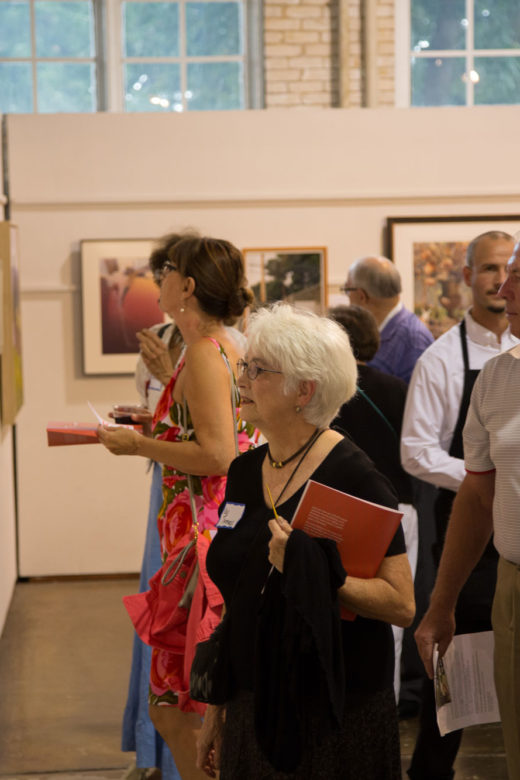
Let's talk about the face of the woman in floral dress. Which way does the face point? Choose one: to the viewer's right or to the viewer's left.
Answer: to the viewer's left

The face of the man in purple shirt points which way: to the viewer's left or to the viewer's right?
to the viewer's left

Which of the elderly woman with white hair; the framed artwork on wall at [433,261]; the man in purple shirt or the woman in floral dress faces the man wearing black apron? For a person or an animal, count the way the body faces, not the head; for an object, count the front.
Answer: the framed artwork on wall

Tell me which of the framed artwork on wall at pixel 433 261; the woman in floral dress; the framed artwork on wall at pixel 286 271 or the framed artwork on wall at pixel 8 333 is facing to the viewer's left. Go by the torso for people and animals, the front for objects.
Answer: the woman in floral dress

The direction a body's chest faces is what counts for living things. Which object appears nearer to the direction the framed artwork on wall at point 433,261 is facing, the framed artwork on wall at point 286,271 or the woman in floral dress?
the woman in floral dress

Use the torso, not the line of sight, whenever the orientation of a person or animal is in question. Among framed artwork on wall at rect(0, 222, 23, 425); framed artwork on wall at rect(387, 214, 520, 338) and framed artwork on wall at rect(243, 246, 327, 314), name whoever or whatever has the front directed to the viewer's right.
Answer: framed artwork on wall at rect(0, 222, 23, 425)

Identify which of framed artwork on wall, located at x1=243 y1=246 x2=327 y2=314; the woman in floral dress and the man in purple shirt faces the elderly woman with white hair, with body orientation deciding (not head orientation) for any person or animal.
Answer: the framed artwork on wall

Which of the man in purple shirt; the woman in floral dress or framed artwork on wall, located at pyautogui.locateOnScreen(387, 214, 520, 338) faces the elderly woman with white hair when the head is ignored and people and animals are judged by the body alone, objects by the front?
the framed artwork on wall

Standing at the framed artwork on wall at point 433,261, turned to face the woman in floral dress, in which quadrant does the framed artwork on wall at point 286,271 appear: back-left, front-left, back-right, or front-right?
front-right

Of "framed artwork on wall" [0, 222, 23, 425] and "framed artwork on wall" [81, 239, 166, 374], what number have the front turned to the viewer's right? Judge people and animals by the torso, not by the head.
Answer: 1

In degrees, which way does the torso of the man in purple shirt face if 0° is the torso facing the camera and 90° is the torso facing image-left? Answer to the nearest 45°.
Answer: approximately 135°

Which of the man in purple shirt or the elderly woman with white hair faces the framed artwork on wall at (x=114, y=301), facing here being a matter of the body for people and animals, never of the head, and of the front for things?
the man in purple shirt

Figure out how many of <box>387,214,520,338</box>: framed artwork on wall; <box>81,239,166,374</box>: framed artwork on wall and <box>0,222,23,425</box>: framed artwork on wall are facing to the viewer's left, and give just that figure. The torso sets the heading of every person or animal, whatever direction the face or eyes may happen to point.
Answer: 0

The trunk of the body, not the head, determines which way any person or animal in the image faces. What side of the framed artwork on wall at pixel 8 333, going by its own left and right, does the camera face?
right

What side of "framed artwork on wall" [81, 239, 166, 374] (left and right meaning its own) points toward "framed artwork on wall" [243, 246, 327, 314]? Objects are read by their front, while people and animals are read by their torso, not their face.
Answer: left

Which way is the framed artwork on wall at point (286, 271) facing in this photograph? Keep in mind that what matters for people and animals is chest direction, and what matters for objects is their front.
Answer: toward the camera
